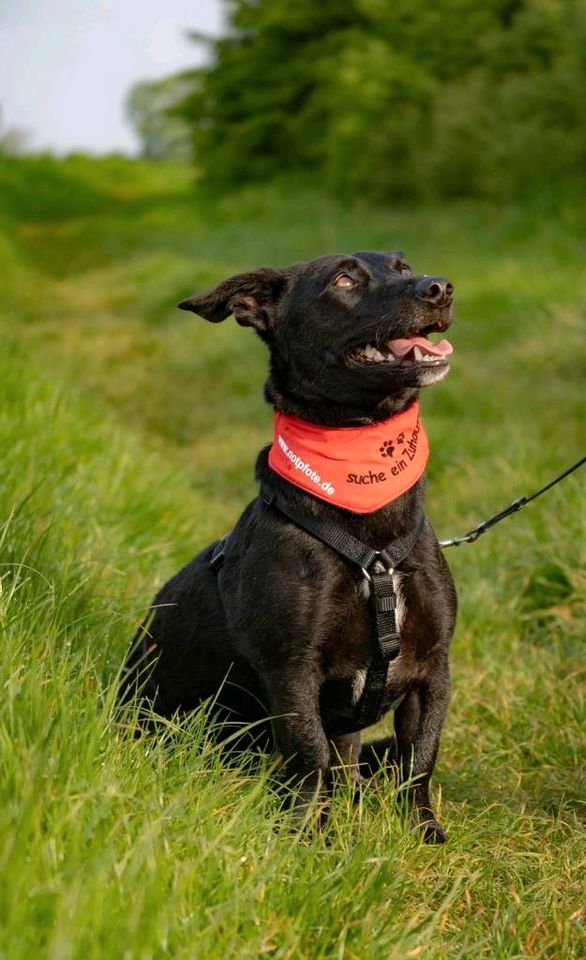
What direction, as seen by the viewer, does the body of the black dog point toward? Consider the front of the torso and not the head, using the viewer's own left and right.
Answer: facing the viewer and to the right of the viewer
